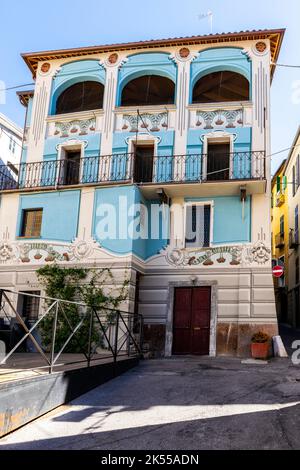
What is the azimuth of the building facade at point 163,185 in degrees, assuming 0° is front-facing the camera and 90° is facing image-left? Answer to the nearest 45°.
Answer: approximately 0°
